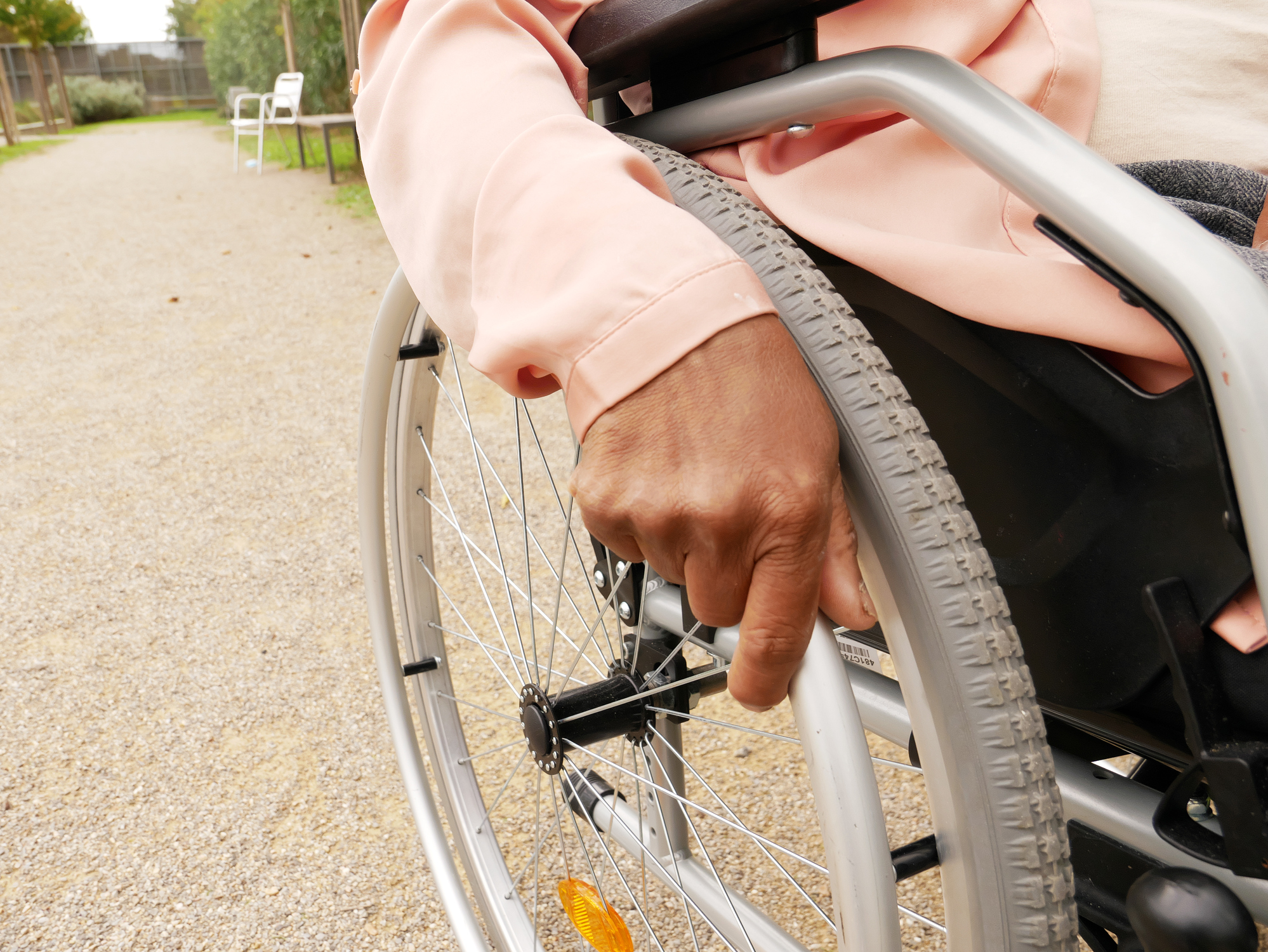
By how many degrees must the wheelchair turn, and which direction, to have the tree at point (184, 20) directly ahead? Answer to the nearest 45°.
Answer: approximately 180°

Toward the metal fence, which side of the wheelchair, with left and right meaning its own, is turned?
back

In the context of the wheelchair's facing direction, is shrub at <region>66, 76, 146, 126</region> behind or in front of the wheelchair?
behind

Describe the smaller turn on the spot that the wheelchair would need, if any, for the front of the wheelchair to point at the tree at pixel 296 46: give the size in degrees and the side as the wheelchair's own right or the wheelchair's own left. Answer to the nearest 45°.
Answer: approximately 180°

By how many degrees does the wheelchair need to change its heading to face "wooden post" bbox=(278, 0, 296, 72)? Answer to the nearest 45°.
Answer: approximately 180°

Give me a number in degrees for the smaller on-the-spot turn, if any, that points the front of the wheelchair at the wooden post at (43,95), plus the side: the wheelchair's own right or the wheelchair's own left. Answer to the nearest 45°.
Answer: approximately 180°

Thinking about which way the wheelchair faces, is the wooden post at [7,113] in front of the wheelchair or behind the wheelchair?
behind
